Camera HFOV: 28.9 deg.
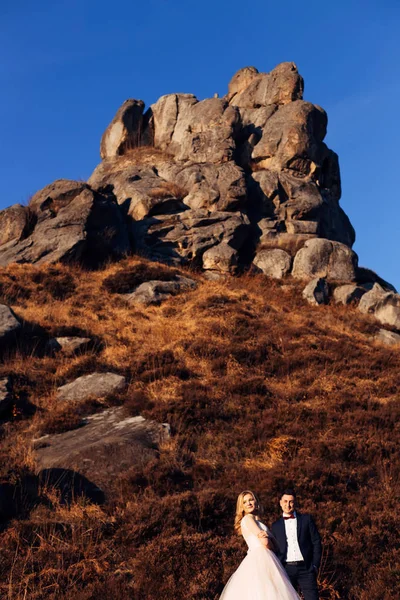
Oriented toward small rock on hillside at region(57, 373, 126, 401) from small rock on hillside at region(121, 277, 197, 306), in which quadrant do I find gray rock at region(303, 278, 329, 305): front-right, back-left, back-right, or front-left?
back-left

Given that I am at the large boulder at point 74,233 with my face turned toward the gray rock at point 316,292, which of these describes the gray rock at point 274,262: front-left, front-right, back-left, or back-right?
front-left

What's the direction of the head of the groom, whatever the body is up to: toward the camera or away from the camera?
toward the camera

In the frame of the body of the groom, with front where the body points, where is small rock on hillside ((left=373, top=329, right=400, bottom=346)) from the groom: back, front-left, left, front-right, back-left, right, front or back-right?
back

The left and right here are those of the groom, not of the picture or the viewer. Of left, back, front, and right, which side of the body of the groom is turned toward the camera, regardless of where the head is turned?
front

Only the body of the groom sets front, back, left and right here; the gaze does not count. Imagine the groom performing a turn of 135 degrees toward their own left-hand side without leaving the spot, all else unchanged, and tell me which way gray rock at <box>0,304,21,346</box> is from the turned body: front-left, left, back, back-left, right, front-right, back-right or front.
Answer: left

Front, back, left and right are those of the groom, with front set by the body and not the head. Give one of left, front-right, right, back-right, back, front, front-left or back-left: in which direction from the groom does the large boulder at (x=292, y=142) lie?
back

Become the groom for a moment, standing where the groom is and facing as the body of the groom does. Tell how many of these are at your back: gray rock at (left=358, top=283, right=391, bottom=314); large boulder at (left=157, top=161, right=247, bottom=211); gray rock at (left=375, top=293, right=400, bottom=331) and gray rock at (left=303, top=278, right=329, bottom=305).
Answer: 4

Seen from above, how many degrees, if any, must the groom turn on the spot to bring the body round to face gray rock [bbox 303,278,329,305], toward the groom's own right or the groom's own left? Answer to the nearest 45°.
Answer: approximately 180°

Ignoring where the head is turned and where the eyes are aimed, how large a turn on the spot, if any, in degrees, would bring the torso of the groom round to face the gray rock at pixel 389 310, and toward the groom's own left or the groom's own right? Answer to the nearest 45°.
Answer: approximately 180°

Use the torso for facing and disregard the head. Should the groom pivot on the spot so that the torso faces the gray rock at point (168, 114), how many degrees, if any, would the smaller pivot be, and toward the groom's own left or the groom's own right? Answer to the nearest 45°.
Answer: approximately 180°

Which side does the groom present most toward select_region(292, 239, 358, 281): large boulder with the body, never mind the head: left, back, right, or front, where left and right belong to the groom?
back

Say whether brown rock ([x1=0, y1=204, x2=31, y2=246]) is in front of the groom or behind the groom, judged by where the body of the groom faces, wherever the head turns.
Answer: behind
